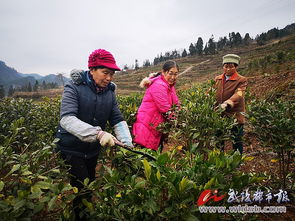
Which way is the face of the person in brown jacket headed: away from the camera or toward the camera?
toward the camera

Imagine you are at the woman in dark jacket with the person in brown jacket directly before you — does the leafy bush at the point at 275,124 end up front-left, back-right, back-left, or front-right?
front-right

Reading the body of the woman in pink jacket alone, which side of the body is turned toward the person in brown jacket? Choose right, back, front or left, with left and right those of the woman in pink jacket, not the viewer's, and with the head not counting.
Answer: front

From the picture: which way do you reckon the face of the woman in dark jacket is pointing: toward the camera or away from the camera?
toward the camera

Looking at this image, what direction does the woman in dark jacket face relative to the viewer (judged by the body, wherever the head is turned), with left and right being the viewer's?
facing the viewer and to the right of the viewer

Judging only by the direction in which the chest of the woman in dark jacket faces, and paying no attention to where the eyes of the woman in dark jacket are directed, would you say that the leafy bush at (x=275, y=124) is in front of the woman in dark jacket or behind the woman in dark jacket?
in front

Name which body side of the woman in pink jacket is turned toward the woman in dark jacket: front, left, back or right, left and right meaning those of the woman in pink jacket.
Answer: right

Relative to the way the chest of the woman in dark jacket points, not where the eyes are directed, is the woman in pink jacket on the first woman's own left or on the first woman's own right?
on the first woman's own left

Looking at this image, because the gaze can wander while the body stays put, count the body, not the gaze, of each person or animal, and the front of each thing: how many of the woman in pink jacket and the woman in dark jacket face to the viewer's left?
0
